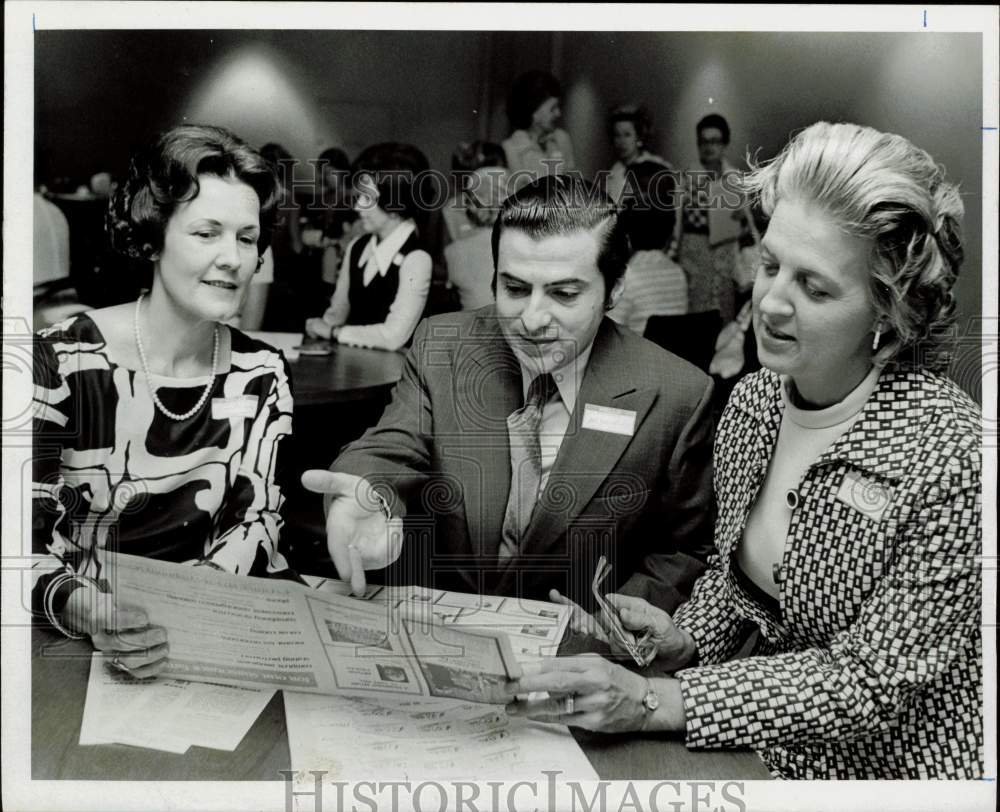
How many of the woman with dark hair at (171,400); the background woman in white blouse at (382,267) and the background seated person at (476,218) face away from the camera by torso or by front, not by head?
1

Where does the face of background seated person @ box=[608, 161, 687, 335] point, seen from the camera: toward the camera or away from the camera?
away from the camera

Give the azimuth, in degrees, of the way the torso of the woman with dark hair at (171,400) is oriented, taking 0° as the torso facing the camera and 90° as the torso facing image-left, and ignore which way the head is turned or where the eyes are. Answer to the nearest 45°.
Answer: approximately 315°

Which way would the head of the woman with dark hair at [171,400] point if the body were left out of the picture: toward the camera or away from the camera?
toward the camera

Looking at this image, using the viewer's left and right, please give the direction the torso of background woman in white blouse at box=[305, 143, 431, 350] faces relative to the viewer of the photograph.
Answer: facing the viewer and to the left of the viewer

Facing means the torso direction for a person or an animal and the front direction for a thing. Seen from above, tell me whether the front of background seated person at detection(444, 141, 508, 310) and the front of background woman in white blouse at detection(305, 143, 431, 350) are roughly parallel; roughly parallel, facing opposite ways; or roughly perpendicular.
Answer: roughly perpendicular
